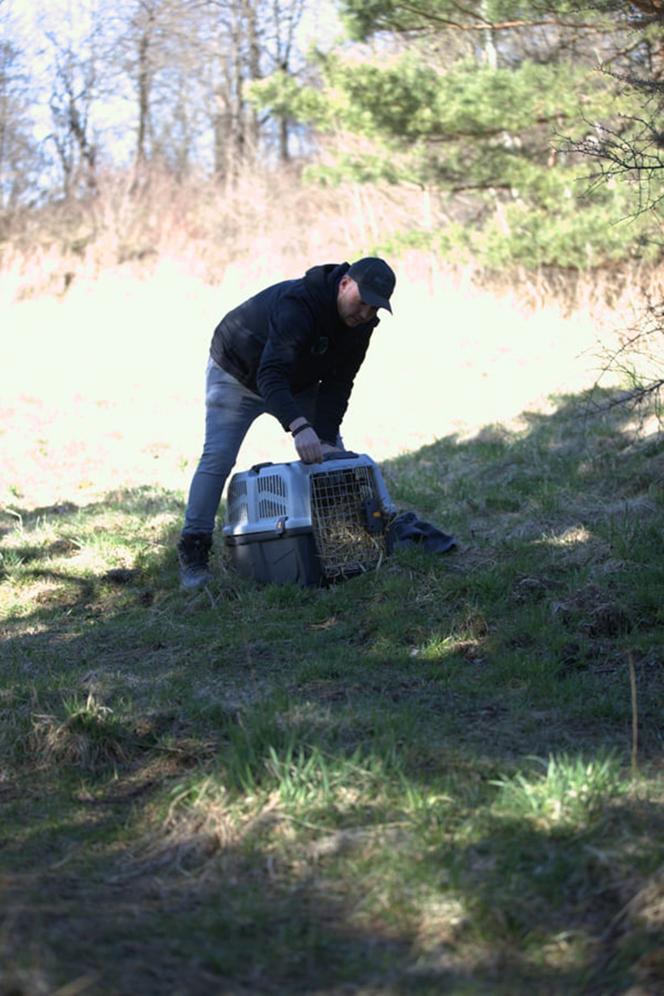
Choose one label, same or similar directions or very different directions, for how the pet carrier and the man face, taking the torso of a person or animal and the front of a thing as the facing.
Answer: same or similar directions

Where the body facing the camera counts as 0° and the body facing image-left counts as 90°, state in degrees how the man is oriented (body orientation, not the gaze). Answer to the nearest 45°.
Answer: approximately 315°

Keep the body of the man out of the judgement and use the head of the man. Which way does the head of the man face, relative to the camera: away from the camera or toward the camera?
toward the camera

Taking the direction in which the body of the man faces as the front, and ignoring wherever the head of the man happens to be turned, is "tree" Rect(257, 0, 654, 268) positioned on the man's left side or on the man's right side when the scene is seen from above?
on the man's left side
